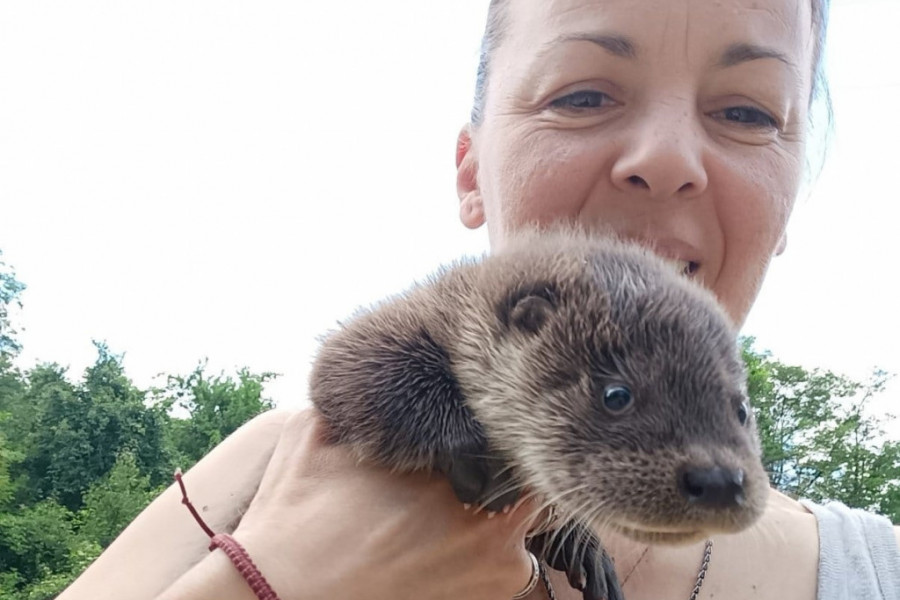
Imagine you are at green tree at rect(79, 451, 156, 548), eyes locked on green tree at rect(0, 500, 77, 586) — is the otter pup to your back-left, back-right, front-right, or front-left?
back-left

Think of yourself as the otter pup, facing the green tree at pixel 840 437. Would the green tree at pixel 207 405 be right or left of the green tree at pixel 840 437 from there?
left

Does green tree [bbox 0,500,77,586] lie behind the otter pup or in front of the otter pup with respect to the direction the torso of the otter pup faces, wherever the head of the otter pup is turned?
behind

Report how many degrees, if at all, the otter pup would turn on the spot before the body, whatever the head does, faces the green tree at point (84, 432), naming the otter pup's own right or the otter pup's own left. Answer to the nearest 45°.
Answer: approximately 180°

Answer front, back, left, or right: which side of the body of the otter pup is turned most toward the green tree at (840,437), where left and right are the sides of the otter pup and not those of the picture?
left

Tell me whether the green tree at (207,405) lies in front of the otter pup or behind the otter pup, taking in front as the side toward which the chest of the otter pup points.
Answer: behind
